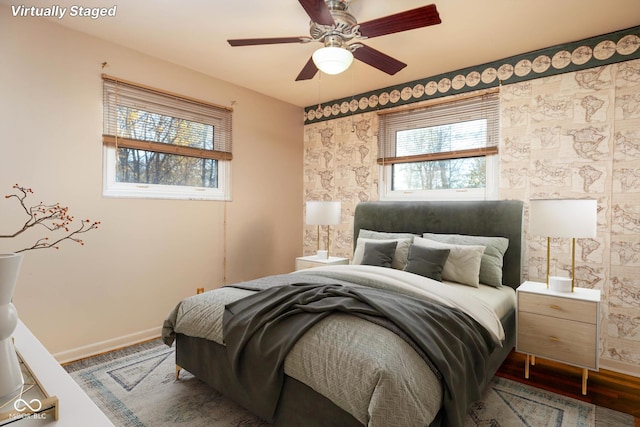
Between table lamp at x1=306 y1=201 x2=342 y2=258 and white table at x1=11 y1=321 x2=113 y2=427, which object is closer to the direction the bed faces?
the white table

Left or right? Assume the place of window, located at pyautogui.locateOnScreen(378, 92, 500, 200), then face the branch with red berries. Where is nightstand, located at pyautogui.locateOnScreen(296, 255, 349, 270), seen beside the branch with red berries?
right

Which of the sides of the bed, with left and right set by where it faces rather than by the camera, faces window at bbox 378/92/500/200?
back

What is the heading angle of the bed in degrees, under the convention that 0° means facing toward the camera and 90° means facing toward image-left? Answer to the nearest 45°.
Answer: approximately 45°

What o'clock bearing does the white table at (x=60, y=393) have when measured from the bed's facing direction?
The white table is roughly at 12 o'clock from the bed.
